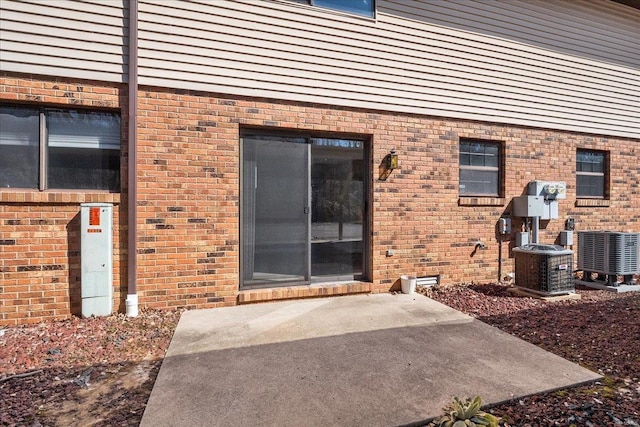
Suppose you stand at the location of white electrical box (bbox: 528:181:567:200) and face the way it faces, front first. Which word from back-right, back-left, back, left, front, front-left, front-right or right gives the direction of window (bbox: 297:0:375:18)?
front-right

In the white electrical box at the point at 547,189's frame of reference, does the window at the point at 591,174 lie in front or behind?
behind

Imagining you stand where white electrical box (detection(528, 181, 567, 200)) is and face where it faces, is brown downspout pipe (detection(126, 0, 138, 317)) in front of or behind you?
in front

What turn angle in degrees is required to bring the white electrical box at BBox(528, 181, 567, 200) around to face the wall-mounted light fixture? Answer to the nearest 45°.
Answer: approximately 45° to its right

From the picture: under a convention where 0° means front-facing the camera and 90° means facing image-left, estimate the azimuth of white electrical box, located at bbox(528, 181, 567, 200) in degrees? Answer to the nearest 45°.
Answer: approximately 0°

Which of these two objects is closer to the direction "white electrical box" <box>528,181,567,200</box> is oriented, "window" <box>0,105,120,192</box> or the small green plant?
the small green plant

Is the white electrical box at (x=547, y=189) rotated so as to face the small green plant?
yes

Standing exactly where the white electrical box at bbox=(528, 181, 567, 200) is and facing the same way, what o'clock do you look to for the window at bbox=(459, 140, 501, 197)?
The window is roughly at 2 o'clock from the white electrical box.
